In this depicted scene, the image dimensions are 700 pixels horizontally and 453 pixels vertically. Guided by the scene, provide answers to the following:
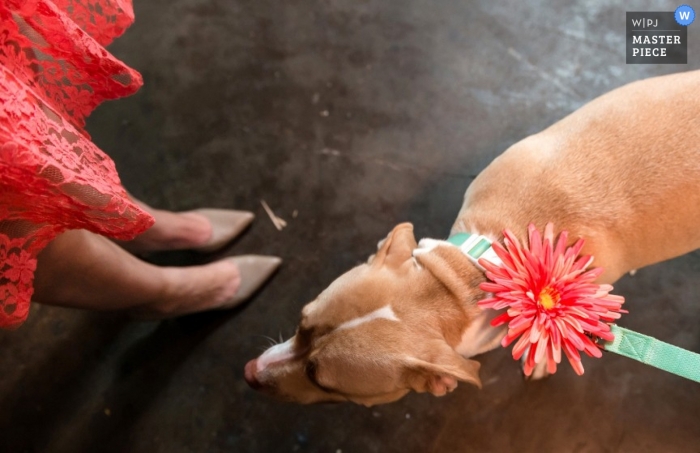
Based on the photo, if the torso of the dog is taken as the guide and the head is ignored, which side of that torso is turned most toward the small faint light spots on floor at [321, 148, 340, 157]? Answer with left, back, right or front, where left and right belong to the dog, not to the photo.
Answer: right

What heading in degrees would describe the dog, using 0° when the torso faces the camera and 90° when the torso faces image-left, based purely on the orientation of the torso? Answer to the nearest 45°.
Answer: approximately 45°

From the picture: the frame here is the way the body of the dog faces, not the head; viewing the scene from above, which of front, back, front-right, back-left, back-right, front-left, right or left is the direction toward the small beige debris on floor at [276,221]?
right
